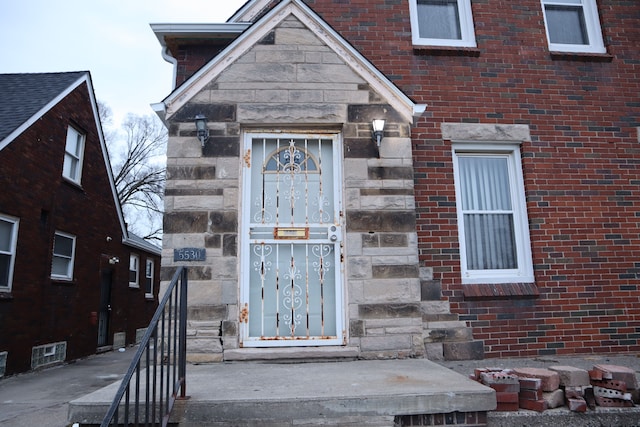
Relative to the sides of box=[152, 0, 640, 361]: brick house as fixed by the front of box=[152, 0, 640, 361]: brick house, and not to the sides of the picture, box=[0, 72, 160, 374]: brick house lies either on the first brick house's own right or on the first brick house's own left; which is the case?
on the first brick house's own right

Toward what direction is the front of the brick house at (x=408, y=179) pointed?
toward the camera

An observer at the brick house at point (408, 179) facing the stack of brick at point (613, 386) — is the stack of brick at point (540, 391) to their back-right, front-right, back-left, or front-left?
front-right
